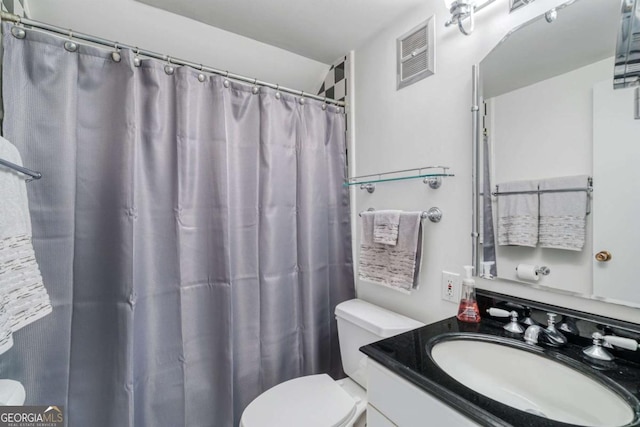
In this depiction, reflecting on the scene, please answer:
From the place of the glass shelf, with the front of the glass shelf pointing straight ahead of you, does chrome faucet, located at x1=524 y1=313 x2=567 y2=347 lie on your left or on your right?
on your left

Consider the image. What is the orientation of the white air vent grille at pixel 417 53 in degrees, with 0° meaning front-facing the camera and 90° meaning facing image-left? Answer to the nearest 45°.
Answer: approximately 45°

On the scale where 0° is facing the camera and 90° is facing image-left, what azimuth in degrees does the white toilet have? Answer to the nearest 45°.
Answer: approximately 45°

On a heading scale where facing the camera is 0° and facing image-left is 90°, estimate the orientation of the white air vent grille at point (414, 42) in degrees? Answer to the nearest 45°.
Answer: approximately 45°
